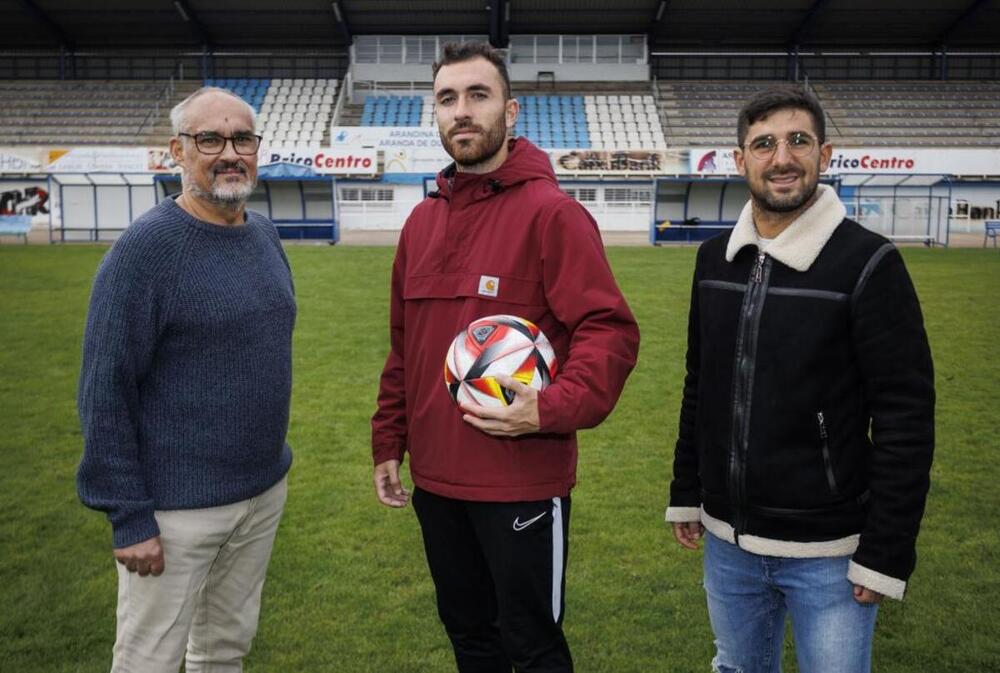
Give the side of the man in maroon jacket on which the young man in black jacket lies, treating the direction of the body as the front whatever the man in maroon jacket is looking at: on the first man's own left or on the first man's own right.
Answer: on the first man's own left

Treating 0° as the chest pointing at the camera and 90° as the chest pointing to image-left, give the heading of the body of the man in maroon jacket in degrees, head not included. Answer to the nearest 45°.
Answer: approximately 45°

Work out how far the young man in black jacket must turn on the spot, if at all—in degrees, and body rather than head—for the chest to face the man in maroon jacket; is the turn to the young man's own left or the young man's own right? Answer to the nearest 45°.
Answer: approximately 45° to the young man's own right

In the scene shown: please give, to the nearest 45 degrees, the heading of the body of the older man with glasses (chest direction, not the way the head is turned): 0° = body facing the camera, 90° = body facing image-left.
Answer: approximately 315°

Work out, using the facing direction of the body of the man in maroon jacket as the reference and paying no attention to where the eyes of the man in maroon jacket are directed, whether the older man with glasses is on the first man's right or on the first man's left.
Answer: on the first man's right
